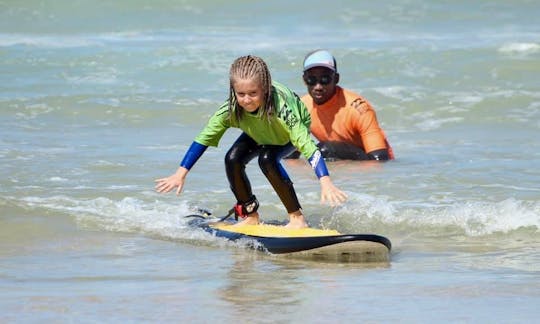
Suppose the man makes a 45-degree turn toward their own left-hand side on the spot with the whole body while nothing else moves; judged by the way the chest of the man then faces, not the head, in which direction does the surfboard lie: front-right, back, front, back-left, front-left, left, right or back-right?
front

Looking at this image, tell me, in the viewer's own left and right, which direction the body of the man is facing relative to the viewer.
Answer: facing the viewer and to the left of the viewer

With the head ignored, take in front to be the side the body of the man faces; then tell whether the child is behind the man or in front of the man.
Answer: in front
